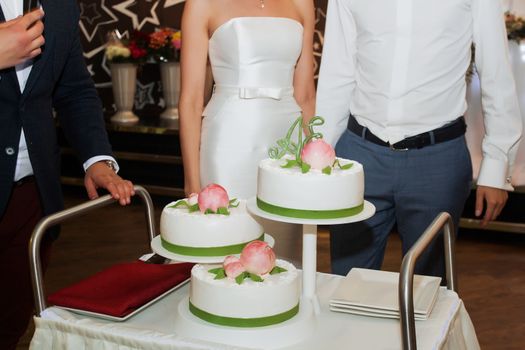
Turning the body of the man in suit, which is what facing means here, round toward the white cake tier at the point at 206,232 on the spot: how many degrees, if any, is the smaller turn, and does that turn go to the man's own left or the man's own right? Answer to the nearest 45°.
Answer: approximately 45° to the man's own left

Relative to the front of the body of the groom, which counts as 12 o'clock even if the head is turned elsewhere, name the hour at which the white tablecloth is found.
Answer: The white tablecloth is roughly at 1 o'clock from the groom.

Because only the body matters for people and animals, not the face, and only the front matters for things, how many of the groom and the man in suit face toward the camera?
2

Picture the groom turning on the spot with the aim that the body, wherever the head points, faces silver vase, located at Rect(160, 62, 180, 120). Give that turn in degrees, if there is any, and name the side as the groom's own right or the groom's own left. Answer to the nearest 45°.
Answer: approximately 135° to the groom's own right

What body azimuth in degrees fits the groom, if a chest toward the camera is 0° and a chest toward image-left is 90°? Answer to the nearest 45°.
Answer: approximately 0°

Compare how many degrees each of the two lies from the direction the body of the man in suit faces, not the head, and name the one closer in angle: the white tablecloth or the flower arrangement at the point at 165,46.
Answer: the white tablecloth

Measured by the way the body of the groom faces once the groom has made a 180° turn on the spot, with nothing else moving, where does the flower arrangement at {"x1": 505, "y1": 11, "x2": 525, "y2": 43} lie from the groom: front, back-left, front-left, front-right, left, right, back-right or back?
front

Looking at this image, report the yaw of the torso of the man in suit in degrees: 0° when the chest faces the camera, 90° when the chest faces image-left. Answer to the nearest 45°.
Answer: approximately 0°

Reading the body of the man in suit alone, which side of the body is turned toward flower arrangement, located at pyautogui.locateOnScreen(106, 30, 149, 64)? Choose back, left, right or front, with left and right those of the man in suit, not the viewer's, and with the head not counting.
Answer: back

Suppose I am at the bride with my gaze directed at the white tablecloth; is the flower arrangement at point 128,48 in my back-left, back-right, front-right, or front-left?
back-right
